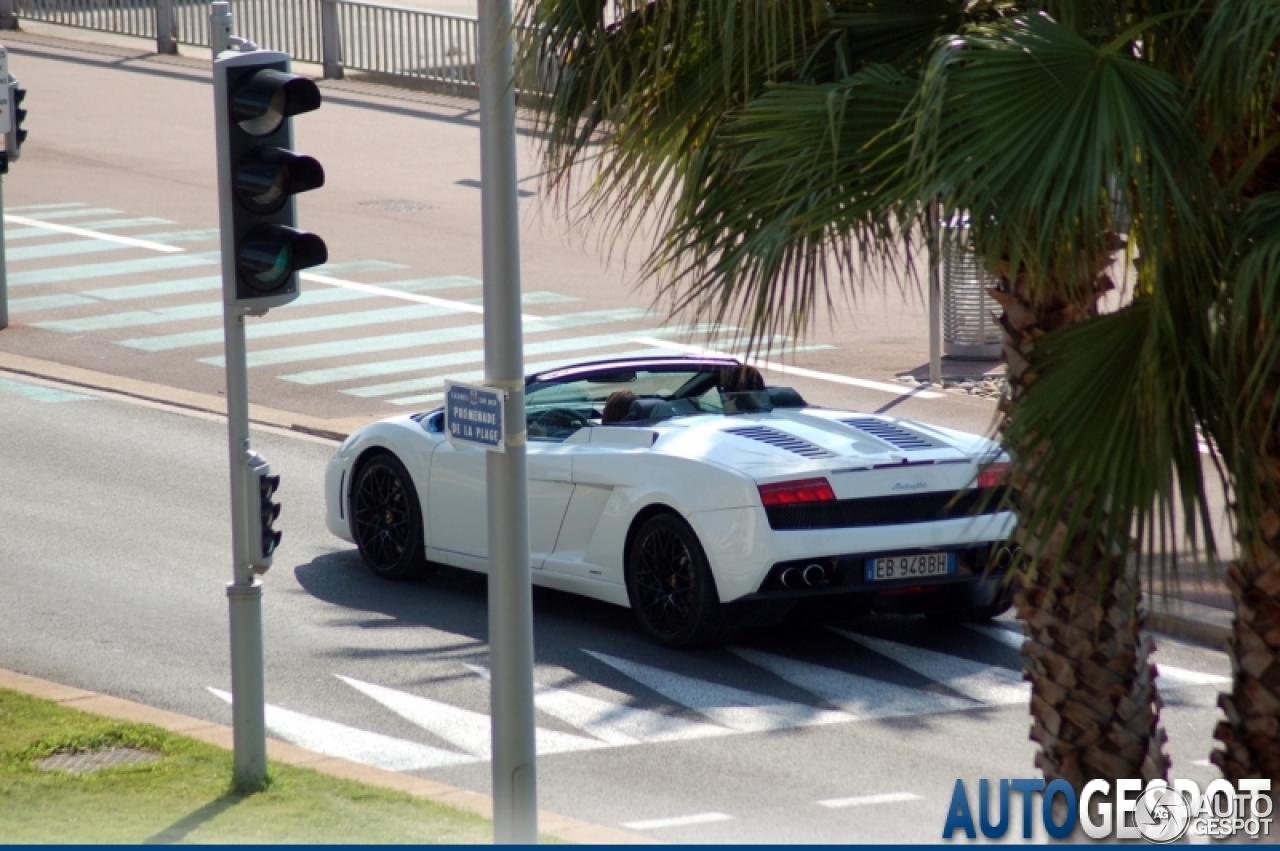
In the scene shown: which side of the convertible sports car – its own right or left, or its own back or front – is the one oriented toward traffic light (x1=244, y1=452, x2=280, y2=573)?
left

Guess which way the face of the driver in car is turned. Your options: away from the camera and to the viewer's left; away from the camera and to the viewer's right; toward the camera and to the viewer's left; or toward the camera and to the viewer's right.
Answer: away from the camera and to the viewer's left

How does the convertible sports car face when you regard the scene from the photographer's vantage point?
facing away from the viewer and to the left of the viewer

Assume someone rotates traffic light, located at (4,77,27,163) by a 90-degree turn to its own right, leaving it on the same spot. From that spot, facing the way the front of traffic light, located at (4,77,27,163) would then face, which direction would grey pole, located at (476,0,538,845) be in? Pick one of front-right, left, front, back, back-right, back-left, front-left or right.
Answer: front

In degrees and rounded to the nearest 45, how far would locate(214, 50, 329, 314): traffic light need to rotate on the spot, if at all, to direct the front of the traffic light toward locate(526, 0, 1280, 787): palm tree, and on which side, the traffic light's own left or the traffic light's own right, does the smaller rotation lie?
0° — it already faces it

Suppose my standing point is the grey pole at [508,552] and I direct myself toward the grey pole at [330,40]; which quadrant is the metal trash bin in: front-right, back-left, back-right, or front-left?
front-right

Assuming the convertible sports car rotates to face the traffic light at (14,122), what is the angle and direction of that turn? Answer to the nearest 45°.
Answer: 0° — it already faces it

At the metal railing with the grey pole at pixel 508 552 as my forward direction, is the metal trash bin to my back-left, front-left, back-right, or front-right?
front-left

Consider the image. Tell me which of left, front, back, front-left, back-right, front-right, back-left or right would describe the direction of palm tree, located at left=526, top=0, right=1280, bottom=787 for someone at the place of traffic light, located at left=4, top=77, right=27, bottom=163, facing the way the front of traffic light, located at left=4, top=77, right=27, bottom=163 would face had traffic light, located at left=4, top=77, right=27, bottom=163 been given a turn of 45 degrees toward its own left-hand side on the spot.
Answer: back-right

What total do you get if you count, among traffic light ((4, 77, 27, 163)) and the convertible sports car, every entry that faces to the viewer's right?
1

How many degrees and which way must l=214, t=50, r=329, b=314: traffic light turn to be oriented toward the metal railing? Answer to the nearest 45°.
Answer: approximately 135° to its left

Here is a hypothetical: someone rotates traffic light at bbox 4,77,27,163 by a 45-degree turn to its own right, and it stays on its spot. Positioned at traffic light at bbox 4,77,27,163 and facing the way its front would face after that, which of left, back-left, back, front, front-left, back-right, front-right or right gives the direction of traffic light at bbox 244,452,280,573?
front-right

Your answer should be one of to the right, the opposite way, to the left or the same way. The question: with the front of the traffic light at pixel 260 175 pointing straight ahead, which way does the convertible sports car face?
the opposite way

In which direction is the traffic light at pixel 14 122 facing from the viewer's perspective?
to the viewer's right
